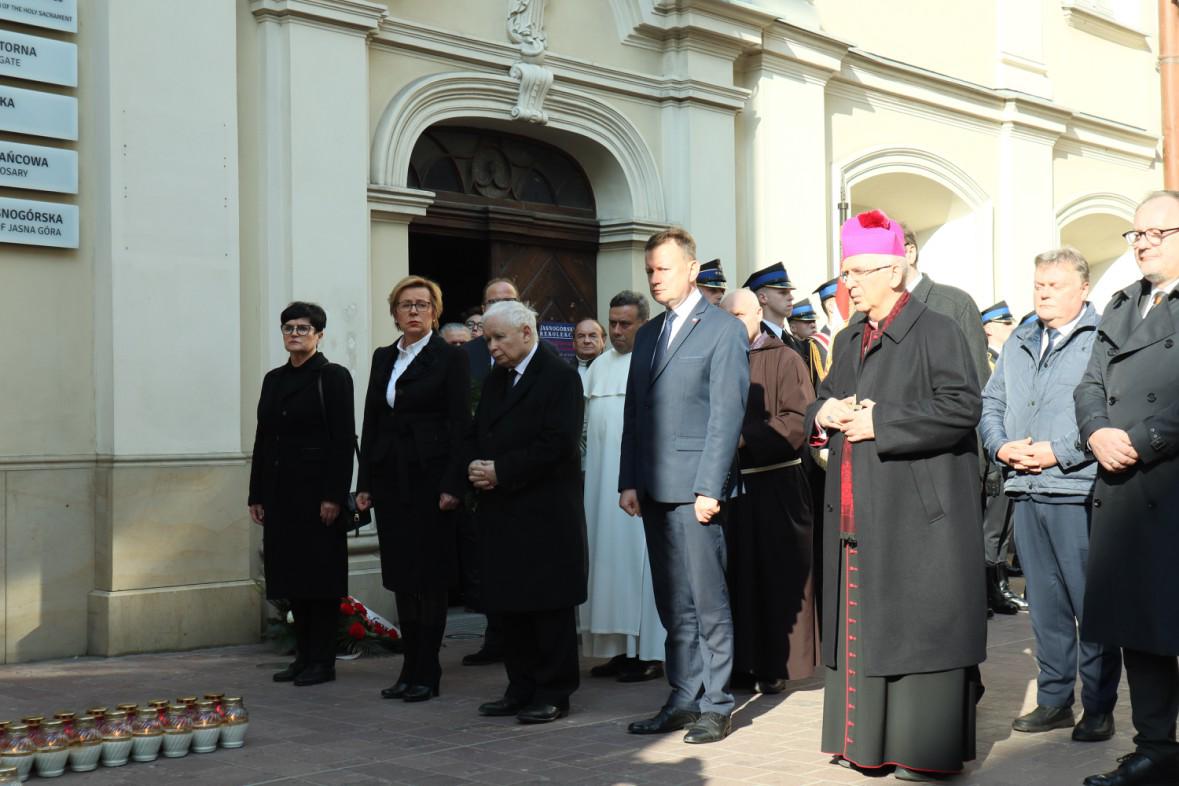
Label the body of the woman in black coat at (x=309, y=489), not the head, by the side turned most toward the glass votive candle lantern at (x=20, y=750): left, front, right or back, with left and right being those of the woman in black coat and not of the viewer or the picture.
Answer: front

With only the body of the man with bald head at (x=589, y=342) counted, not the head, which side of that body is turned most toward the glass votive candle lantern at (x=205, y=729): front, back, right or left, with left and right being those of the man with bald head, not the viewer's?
front

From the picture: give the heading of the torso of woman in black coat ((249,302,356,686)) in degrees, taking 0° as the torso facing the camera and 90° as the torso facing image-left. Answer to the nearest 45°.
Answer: approximately 45°

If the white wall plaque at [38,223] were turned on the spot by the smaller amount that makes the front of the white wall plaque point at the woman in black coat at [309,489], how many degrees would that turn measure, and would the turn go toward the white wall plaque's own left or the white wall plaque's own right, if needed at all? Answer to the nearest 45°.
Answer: approximately 45° to the white wall plaque's own left

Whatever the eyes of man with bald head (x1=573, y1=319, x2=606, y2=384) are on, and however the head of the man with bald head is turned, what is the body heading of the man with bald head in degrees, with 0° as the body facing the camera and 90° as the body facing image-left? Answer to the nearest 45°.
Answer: approximately 45°

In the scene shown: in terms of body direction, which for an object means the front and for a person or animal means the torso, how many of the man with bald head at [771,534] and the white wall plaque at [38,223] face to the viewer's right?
0

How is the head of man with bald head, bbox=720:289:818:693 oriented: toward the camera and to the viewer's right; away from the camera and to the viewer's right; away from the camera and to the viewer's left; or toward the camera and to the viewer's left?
toward the camera and to the viewer's left

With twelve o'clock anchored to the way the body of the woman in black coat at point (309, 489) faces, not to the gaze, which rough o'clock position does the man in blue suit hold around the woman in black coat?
The man in blue suit is roughly at 9 o'clock from the woman in black coat.

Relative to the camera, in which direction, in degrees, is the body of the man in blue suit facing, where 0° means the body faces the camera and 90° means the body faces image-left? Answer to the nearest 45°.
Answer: approximately 45°

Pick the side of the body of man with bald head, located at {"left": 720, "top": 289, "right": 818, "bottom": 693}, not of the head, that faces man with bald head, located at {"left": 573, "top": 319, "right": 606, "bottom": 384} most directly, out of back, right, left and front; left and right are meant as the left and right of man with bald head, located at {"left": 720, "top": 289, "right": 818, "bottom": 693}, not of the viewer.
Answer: right
